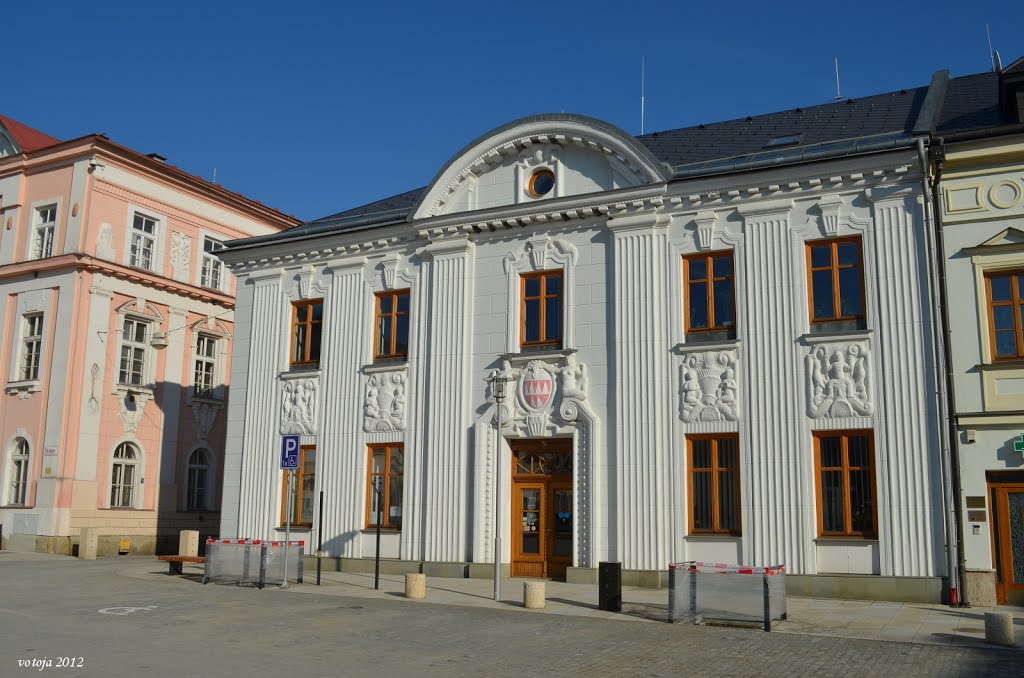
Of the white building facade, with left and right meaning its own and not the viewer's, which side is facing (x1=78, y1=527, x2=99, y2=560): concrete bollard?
right

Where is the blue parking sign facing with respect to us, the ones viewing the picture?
facing the viewer

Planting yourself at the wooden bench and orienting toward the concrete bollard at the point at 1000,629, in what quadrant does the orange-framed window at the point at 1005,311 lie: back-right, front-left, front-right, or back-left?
front-left

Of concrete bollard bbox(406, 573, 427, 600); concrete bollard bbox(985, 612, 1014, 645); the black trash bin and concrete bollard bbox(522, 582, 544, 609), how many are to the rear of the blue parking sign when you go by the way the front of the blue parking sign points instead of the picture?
0

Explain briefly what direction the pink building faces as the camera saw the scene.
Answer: facing the viewer and to the right of the viewer

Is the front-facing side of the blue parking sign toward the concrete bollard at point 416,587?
no

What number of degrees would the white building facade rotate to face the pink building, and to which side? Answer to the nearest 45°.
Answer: approximately 90° to its right

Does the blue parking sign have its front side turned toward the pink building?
no

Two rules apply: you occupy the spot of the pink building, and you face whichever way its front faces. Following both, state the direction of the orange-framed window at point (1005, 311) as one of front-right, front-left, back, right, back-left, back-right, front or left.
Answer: front

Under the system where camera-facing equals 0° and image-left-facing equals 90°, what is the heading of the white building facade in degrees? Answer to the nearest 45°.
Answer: approximately 45°

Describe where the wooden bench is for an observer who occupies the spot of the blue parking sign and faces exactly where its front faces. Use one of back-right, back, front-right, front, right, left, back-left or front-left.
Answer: back-right

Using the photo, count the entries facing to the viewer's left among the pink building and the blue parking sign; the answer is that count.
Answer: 0

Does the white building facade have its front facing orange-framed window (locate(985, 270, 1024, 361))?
no

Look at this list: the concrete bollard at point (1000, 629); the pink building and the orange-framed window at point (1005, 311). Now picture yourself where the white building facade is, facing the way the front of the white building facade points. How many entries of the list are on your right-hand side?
1

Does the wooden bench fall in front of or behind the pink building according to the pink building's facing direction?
in front

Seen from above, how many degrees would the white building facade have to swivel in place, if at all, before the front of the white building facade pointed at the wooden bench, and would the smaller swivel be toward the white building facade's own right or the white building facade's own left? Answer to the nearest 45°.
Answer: approximately 45° to the white building facade's own right

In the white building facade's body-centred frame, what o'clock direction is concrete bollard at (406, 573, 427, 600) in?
The concrete bollard is roughly at 12 o'clock from the white building facade.

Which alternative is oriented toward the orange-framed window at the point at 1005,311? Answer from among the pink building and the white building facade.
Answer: the pink building

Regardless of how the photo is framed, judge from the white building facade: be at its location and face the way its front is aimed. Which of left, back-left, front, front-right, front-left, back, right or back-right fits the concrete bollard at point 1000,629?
left
